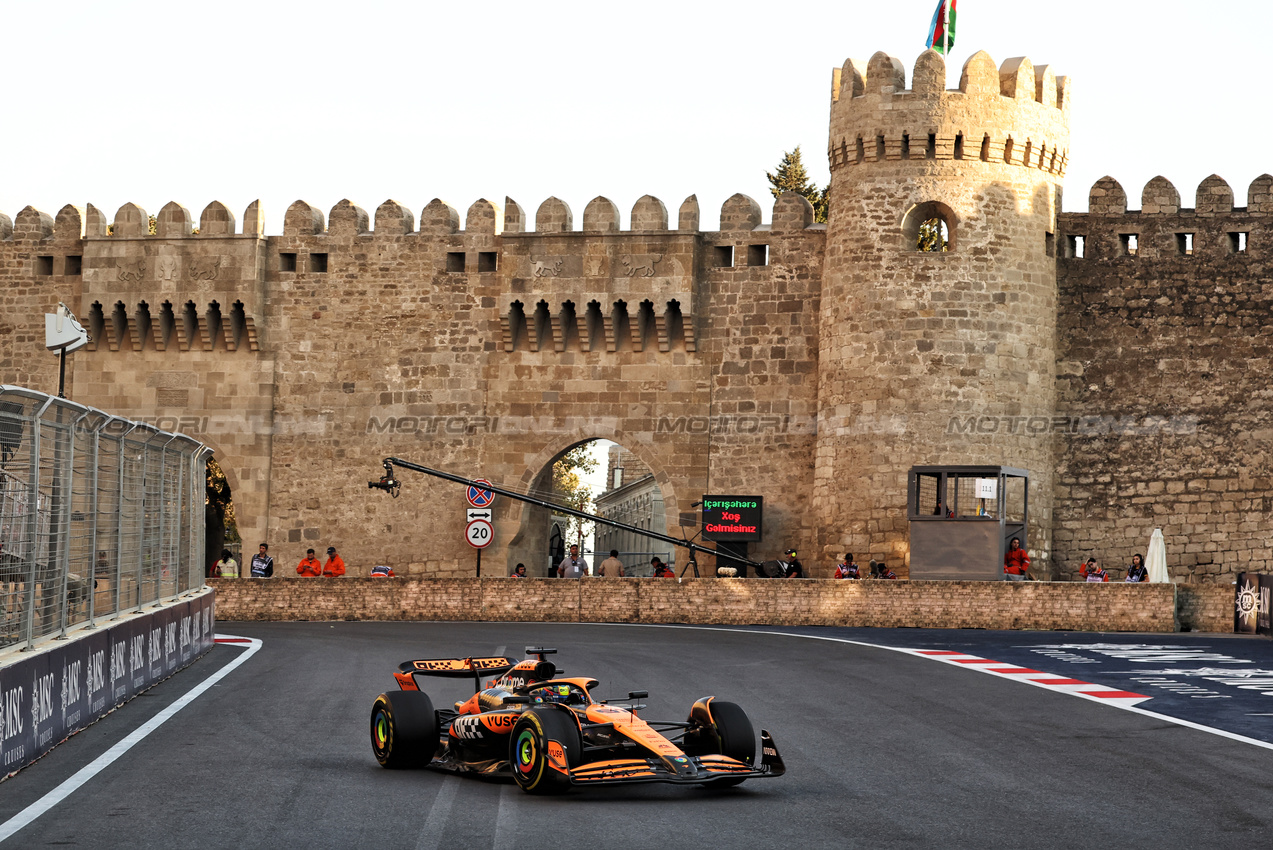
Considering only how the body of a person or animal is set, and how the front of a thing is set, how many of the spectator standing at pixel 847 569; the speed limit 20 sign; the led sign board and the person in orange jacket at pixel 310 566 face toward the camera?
4

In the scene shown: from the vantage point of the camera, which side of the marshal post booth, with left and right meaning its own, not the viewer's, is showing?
front

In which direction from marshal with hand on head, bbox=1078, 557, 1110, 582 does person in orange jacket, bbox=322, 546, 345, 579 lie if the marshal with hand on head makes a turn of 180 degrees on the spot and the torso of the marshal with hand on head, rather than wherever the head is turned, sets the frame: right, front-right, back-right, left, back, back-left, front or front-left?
left

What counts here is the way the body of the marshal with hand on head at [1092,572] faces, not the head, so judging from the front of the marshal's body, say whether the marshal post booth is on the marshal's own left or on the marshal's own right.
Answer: on the marshal's own right

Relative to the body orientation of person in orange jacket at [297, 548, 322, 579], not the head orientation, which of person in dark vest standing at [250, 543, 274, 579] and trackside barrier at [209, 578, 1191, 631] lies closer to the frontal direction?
the trackside barrier

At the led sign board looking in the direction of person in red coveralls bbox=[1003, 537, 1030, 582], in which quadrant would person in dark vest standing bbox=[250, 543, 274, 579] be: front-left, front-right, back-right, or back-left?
back-right

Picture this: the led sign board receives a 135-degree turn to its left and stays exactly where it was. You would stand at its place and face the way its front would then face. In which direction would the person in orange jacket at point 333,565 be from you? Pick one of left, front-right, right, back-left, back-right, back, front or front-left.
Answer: back-left

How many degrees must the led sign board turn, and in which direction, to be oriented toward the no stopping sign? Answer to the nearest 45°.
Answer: approximately 90° to its right

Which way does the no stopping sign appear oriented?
toward the camera

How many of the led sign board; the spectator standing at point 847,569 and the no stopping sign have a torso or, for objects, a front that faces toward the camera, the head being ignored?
3

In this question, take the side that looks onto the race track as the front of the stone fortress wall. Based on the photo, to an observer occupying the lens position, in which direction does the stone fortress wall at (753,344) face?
facing the viewer

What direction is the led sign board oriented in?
toward the camera

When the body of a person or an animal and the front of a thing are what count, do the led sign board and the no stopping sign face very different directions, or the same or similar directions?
same or similar directions

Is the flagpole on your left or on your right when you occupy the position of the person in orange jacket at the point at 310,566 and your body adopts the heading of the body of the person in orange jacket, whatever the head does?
on your left
